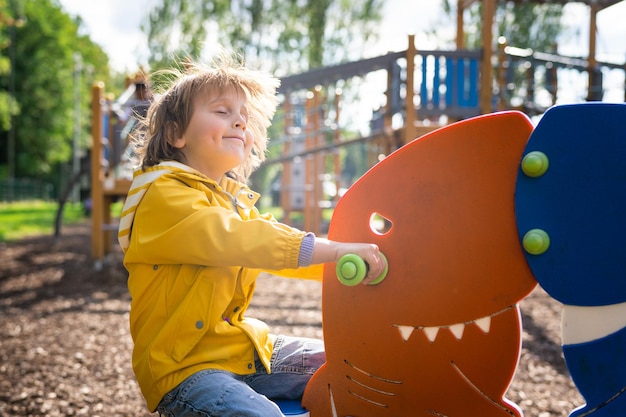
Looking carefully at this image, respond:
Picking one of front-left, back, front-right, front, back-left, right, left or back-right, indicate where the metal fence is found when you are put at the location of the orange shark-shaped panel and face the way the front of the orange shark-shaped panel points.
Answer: back-left

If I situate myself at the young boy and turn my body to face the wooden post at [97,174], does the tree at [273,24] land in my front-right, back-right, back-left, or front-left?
front-right

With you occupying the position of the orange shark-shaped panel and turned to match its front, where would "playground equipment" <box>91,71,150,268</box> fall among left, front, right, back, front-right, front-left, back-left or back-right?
back-left

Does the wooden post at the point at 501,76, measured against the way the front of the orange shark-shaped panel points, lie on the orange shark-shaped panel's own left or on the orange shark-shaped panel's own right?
on the orange shark-shaped panel's own left

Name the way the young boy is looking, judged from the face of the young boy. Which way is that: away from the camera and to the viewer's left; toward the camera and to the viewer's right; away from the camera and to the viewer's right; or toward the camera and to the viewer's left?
toward the camera and to the viewer's right

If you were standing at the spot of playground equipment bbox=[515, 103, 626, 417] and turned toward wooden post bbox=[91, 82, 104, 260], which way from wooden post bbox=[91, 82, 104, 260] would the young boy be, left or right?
left

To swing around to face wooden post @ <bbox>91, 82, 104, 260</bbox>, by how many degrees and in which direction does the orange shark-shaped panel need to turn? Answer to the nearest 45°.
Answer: approximately 135° to its left

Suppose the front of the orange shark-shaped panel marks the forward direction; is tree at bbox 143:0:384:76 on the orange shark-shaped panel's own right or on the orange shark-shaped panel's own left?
on the orange shark-shaped panel's own left
